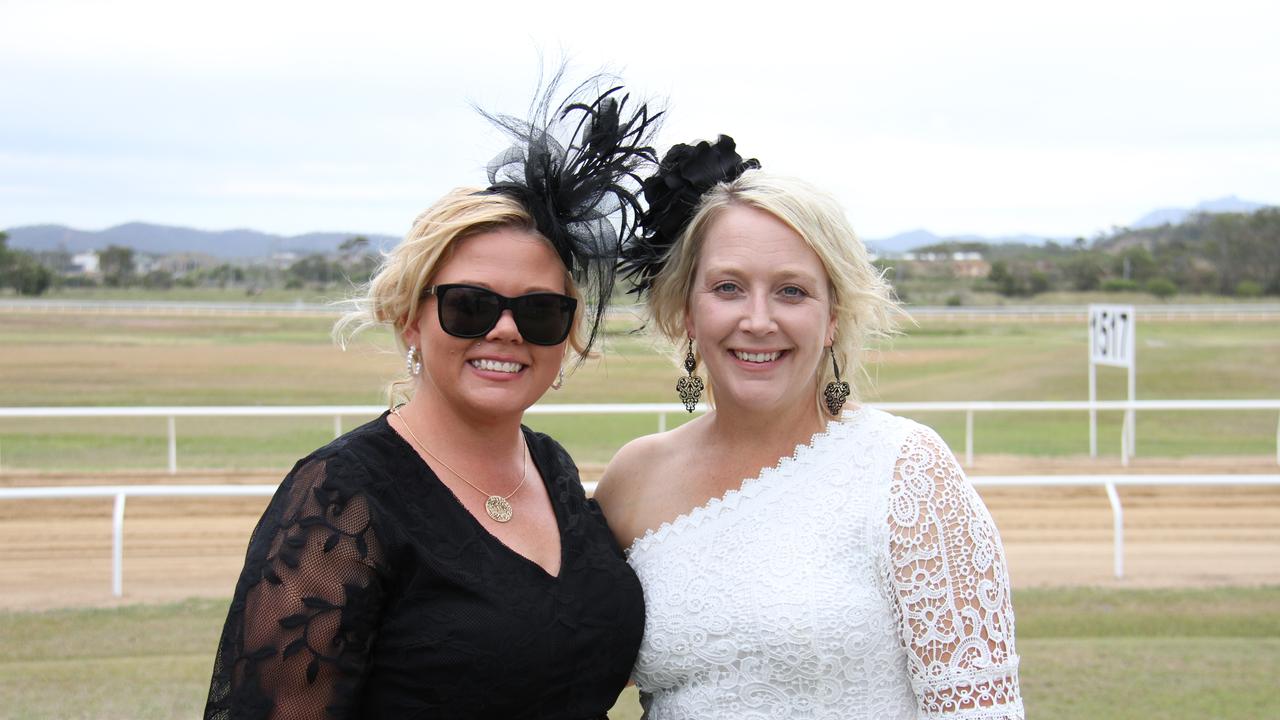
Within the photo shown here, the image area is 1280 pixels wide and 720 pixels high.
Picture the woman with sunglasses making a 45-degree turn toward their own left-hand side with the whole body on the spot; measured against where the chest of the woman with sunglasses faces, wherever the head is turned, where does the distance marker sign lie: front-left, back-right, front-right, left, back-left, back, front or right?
front-left

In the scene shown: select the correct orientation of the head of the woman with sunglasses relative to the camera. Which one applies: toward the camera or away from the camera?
toward the camera

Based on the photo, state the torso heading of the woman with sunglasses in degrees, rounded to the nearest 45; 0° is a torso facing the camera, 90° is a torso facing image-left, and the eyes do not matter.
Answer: approximately 315°

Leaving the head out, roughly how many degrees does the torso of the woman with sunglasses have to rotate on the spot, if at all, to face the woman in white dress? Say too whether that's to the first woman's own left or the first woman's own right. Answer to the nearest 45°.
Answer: approximately 45° to the first woman's own left
